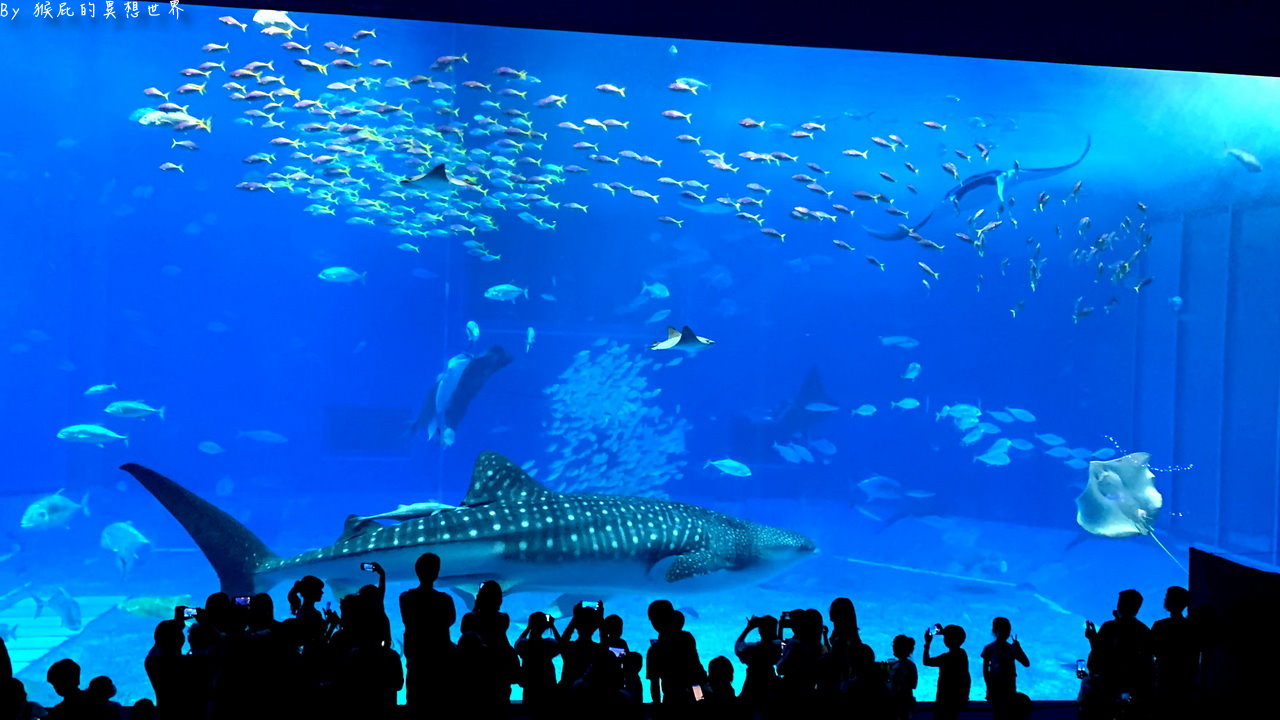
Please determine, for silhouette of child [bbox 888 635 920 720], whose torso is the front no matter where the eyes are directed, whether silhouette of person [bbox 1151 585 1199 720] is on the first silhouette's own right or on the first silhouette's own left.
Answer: on the first silhouette's own right

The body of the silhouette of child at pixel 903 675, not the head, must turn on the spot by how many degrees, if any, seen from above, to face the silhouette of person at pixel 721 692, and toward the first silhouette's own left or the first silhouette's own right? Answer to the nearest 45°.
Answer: approximately 135° to the first silhouette's own left

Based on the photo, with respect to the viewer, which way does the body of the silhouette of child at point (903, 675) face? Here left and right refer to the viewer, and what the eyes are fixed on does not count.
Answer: facing away from the viewer

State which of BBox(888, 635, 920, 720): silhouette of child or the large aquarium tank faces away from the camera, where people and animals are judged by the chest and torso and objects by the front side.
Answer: the silhouette of child

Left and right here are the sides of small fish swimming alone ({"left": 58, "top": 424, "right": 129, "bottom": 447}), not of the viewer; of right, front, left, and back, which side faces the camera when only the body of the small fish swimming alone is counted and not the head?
left

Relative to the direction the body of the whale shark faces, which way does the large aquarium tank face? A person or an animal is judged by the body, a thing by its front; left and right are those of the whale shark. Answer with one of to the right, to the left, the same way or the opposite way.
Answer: to the right

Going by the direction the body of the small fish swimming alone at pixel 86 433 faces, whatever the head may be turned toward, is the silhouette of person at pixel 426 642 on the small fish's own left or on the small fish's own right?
on the small fish's own left

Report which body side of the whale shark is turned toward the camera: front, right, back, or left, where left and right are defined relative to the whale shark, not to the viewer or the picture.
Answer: right

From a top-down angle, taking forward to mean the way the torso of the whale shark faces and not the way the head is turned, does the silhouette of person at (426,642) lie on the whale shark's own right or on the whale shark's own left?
on the whale shark's own right

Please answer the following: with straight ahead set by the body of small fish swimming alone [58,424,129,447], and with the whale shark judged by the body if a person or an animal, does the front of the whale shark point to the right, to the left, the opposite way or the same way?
the opposite way

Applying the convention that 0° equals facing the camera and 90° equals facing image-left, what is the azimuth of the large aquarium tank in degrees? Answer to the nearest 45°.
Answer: approximately 0°
